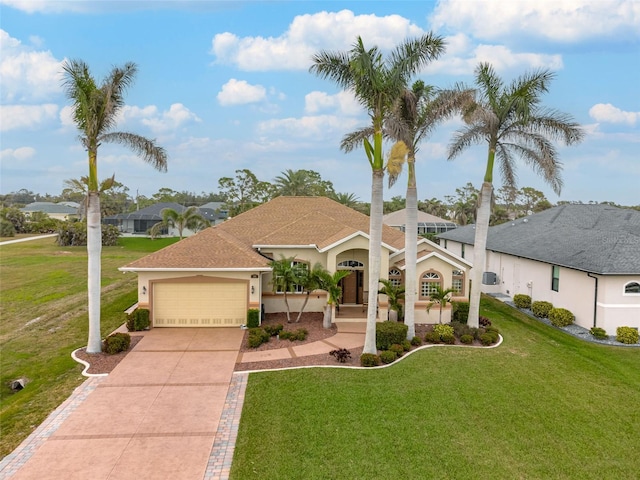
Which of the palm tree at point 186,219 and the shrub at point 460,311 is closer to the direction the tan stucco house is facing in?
the shrub

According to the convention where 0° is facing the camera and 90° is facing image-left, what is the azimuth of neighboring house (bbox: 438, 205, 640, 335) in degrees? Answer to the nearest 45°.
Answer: approximately 315°

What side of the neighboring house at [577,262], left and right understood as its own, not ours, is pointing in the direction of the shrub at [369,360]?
right

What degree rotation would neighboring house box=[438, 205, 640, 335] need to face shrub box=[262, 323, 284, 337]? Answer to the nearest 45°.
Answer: approximately 90° to its right

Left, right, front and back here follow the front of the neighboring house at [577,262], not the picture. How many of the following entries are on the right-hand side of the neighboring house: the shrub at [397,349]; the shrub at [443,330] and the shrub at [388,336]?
3

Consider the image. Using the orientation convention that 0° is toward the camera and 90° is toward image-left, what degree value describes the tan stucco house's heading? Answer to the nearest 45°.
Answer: approximately 0°

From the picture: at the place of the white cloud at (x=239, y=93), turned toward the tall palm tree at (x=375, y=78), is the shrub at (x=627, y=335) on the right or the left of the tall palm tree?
left
